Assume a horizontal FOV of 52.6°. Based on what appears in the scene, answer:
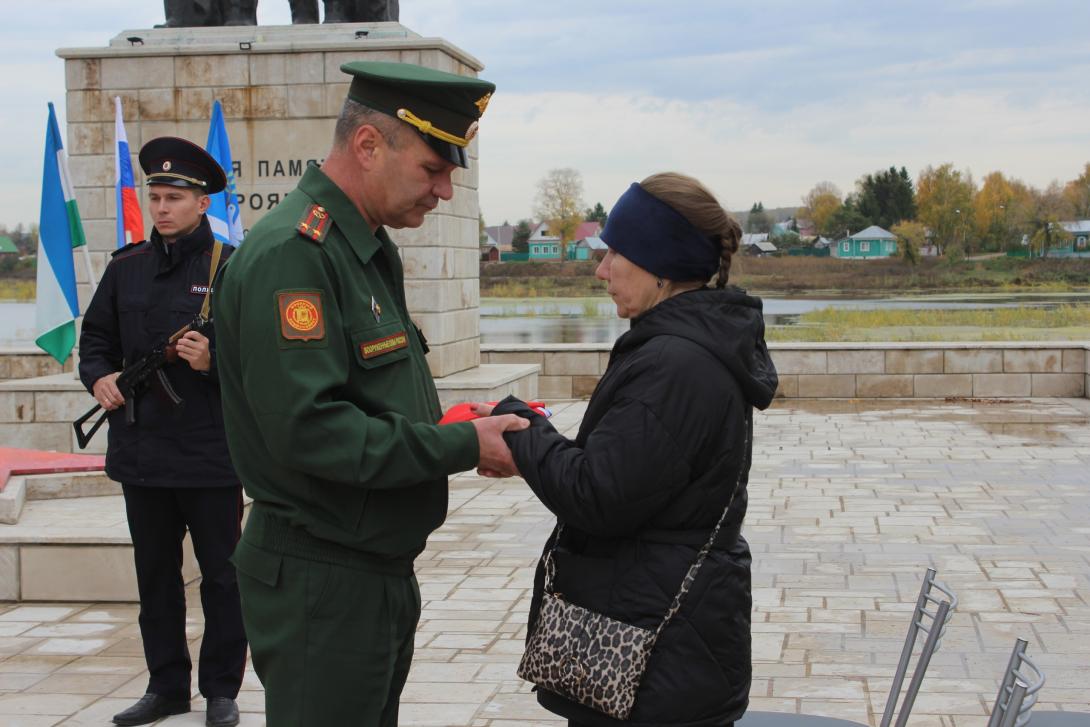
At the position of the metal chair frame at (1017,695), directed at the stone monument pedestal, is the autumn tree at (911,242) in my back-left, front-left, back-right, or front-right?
front-right

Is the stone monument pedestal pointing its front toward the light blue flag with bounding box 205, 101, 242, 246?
yes

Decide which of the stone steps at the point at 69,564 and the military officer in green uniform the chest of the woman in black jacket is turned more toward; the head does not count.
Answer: the military officer in green uniform

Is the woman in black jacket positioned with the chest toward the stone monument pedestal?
no

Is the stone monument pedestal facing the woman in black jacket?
yes

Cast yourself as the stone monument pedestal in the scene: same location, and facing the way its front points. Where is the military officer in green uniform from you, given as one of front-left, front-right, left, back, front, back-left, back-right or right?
front

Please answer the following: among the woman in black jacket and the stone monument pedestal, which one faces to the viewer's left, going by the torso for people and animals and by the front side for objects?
the woman in black jacket

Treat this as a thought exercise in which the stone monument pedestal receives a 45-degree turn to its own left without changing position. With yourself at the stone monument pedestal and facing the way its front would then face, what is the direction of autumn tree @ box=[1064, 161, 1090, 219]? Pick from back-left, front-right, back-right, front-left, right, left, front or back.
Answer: left

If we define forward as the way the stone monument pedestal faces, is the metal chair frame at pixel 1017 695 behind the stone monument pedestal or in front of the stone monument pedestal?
in front

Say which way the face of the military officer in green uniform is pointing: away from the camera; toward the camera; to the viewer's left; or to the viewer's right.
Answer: to the viewer's right

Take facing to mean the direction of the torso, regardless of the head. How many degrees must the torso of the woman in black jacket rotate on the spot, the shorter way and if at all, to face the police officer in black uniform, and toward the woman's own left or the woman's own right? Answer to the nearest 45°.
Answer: approximately 45° to the woman's own right

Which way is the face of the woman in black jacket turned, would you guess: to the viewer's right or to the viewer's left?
to the viewer's left

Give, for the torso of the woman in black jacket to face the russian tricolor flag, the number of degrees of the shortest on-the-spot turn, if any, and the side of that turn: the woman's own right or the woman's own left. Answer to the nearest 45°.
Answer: approximately 45° to the woman's own right

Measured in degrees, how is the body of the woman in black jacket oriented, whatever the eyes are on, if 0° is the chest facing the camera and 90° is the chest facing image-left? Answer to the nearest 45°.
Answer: approximately 90°

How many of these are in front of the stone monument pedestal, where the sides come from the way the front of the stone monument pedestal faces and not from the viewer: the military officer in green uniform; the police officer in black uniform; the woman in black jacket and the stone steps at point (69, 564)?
4

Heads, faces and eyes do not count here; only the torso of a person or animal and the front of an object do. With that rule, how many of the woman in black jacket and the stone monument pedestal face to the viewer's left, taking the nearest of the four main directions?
1

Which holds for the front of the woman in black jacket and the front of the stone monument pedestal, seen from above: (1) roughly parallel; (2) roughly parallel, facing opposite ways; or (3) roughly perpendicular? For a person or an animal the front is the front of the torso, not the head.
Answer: roughly perpendicular

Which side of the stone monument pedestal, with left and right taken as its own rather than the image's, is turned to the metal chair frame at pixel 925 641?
front

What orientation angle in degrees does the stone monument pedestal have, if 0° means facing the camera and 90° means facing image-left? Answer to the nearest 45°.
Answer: approximately 0°
